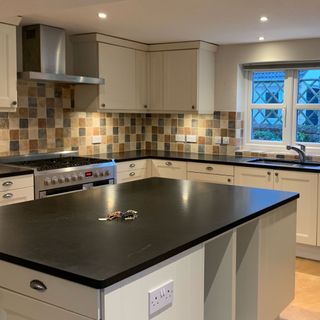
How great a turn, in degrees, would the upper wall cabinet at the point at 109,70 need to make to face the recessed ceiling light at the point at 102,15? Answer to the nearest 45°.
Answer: approximately 45° to its right

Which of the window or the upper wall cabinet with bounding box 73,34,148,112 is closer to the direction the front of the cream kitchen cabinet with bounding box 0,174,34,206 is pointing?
the window

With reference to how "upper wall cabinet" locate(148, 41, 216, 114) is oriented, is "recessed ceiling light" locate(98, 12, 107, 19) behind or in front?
in front

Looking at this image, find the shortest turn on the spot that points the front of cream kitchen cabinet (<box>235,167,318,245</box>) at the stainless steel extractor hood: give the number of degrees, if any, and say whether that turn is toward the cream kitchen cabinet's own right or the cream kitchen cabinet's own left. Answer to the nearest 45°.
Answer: approximately 45° to the cream kitchen cabinet's own right

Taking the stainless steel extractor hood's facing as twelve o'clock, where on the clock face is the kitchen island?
The kitchen island is roughly at 1 o'clock from the stainless steel extractor hood.

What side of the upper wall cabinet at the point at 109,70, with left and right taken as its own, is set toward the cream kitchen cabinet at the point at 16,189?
right

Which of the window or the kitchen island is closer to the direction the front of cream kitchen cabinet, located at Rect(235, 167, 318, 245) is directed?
the kitchen island
